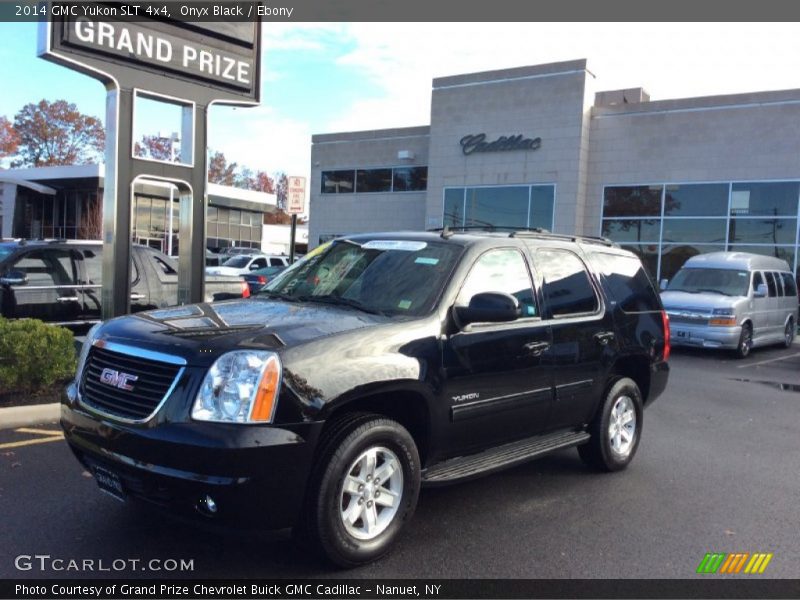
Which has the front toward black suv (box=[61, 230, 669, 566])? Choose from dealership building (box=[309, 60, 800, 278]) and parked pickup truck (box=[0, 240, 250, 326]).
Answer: the dealership building

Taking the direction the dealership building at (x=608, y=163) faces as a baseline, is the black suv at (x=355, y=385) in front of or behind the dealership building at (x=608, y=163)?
in front

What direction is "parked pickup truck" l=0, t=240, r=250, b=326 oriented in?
to the viewer's left

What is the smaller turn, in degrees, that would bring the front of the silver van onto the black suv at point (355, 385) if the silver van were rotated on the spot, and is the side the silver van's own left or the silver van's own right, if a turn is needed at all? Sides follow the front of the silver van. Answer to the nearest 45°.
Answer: approximately 45° to the silver van's own left

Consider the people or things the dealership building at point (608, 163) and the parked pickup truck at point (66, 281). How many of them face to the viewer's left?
1

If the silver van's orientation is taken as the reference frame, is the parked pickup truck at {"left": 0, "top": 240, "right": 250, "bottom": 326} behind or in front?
in front

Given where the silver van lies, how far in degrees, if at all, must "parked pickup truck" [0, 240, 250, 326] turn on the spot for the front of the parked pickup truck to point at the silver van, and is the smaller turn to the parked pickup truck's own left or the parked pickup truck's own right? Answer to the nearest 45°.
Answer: approximately 180°

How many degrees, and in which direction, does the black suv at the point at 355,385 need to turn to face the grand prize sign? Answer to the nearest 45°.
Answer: approximately 90° to its right

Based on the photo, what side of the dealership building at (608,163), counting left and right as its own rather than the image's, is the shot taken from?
front

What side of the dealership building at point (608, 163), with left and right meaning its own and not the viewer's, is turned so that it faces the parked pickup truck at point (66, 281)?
front

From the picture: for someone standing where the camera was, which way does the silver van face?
facing the viewer and to the left of the viewer
